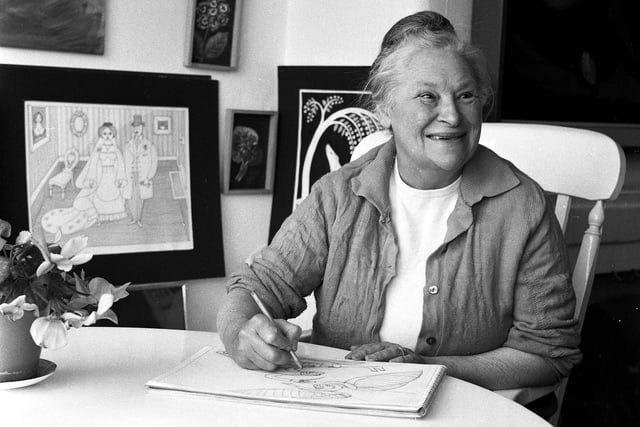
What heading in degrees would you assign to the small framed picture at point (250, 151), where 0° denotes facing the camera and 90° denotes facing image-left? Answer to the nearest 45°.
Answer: approximately 315°

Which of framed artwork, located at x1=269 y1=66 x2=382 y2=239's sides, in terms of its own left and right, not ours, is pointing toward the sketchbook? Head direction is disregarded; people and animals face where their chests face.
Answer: front

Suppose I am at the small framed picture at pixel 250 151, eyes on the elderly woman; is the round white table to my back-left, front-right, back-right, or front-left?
front-right

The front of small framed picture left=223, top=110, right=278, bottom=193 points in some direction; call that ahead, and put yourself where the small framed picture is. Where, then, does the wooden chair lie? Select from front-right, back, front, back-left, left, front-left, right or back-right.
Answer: front

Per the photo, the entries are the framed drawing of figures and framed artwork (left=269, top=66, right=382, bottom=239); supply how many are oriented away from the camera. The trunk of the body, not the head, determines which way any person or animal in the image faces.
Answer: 0

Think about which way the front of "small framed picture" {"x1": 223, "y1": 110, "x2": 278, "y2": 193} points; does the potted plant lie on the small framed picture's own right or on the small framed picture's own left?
on the small framed picture's own right

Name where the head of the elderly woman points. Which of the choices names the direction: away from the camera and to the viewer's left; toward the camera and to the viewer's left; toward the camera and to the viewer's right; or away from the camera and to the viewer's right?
toward the camera and to the viewer's right

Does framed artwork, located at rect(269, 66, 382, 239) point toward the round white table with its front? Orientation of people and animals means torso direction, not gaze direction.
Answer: yes

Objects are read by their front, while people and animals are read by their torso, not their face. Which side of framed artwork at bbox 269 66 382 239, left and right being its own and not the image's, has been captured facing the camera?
front

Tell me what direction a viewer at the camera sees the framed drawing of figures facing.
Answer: facing the viewer and to the right of the viewer

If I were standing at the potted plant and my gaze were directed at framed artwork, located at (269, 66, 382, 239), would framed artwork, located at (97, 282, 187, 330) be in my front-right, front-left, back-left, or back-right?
front-left

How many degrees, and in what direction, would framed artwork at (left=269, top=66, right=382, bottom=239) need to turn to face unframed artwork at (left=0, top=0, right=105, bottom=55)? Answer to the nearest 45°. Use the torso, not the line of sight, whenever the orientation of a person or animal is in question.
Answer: approximately 45° to its right

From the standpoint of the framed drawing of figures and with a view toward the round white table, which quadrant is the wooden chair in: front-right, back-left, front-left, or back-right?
front-left
